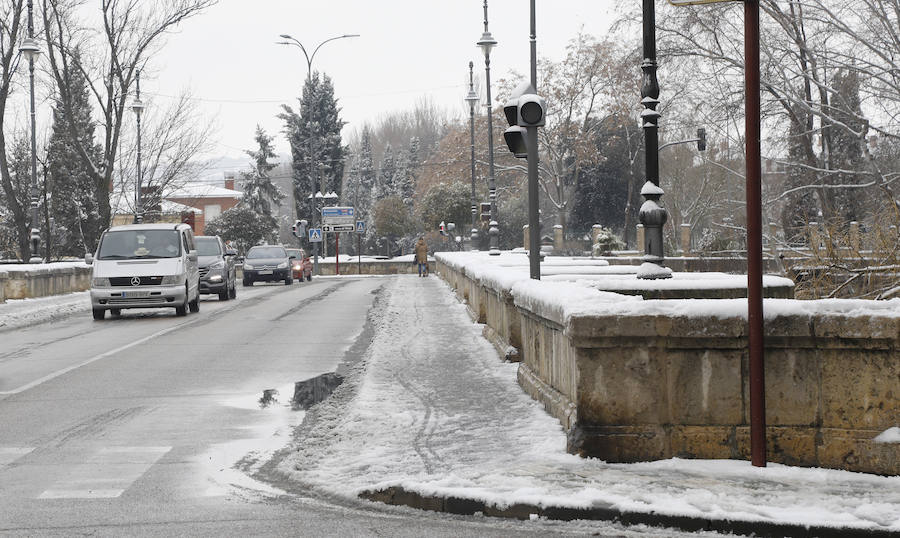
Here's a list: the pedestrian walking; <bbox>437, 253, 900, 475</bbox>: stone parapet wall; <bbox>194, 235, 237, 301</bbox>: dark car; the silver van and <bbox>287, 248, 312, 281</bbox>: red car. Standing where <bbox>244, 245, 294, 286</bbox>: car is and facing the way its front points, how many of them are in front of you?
3

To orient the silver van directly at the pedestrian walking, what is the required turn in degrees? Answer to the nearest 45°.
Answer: approximately 135° to its left

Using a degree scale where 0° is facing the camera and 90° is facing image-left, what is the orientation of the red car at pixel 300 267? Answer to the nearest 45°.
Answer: approximately 45°

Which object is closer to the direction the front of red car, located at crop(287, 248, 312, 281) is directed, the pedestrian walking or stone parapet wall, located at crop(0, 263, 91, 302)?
the stone parapet wall

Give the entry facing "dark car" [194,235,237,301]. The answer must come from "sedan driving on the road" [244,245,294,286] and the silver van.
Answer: the sedan driving on the road

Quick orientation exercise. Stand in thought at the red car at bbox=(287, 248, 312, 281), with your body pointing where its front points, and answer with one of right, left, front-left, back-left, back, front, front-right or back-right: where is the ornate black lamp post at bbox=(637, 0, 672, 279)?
front-left

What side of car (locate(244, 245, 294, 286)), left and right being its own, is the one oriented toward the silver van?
front

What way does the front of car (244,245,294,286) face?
toward the camera

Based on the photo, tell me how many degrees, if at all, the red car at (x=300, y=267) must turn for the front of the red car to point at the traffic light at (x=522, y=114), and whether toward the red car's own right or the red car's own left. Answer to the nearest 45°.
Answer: approximately 45° to the red car's own left

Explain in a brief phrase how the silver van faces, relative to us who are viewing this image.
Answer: facing the viewer

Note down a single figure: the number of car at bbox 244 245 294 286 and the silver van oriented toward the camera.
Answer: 2

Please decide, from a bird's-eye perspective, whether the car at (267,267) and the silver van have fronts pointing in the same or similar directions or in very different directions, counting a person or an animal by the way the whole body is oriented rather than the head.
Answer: same or similar directions

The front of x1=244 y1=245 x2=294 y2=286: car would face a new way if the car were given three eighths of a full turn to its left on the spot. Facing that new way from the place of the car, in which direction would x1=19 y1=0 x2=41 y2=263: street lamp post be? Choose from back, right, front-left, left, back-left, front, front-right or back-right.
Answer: back

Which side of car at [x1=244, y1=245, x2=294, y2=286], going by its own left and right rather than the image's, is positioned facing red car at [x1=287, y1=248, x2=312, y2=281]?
back

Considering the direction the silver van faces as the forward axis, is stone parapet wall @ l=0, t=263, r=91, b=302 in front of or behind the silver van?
behind

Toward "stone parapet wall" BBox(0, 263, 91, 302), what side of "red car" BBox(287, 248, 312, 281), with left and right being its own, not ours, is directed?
front
